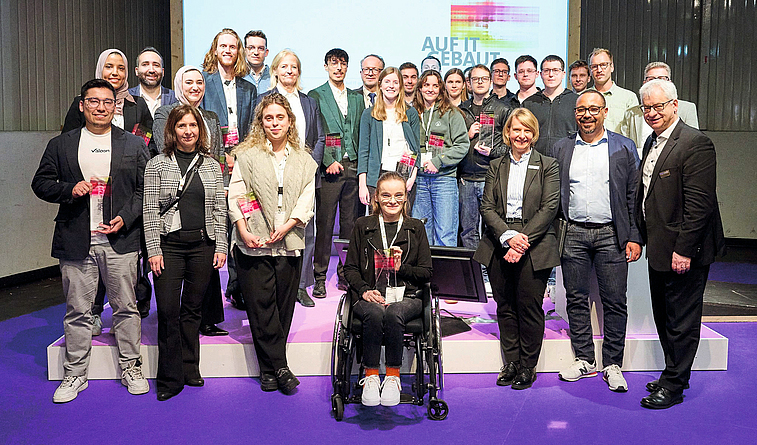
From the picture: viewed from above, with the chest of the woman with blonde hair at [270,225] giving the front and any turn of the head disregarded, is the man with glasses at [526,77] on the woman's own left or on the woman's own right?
on the woman's own left

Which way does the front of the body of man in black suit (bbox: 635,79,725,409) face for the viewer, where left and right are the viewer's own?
facing the viewer and to the left of the viewer

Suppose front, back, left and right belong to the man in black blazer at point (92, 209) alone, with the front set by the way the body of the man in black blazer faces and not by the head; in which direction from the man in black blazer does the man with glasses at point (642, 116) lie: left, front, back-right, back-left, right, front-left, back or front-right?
left

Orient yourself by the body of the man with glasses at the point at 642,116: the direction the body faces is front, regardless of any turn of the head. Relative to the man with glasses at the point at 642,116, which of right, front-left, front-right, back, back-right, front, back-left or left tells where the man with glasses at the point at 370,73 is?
right

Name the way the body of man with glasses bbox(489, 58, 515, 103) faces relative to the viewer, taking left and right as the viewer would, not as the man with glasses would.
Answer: facing the viewer

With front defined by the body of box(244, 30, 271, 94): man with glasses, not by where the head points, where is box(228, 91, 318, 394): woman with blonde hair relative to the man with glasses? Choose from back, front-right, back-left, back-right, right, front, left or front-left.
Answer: front

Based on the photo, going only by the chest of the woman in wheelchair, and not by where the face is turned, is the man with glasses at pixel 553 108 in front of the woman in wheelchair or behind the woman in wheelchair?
behind

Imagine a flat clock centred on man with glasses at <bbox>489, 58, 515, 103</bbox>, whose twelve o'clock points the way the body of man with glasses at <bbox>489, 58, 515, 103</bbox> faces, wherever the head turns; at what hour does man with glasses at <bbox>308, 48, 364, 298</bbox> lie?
man with glasses at <bbox>308, 48, 364, 298</bbox> is roughly at 2 o'clock from man with glasses at <bbox>489, 58, 515, 103</bbox>.
